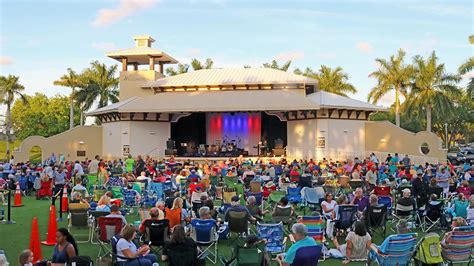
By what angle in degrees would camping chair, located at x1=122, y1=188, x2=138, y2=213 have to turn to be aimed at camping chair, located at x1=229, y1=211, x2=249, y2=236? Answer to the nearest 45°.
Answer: approximately 135° to its right

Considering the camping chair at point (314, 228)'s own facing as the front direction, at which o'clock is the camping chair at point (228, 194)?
the camping chair at point (228, 194) is roughly at 11 o'clock from the camping chair at point (314, 228).

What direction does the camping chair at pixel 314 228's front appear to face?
away from the camera

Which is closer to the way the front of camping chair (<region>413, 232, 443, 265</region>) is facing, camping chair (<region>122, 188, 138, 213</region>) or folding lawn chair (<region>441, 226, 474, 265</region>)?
the camping chair

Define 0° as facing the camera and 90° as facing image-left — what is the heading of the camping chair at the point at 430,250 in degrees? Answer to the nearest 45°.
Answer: approximately 135°

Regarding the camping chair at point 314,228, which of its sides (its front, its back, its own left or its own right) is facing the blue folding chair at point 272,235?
left

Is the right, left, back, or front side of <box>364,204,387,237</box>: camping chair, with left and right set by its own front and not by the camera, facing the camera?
back

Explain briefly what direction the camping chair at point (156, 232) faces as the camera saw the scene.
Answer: facing away from the viewer

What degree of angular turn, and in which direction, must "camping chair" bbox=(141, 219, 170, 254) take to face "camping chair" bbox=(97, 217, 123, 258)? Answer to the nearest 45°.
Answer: approximately 90° to its left

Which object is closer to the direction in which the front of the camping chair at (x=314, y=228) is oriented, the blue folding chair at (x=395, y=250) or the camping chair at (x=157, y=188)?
the camping chair
